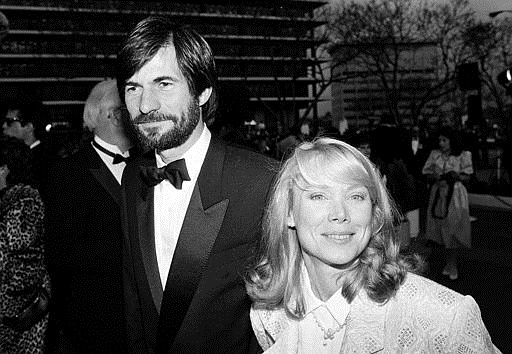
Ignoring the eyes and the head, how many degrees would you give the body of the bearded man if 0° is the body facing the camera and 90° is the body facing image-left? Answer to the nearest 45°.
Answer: approximately 45°

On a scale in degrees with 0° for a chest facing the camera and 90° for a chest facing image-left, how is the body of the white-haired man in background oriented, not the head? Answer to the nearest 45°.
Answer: approximately 315°

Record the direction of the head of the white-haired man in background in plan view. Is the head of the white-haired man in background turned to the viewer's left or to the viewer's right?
to the viewer's right

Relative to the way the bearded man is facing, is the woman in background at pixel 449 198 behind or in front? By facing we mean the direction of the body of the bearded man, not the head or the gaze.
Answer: behind
